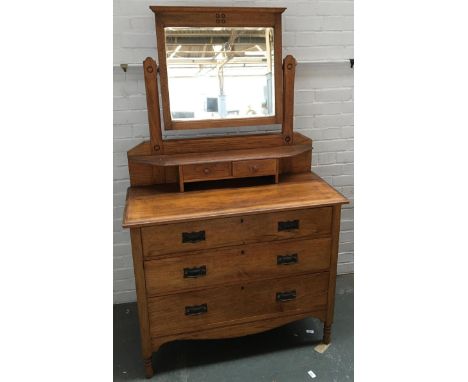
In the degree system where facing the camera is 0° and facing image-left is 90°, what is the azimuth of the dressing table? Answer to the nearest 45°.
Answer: approximately 0°
